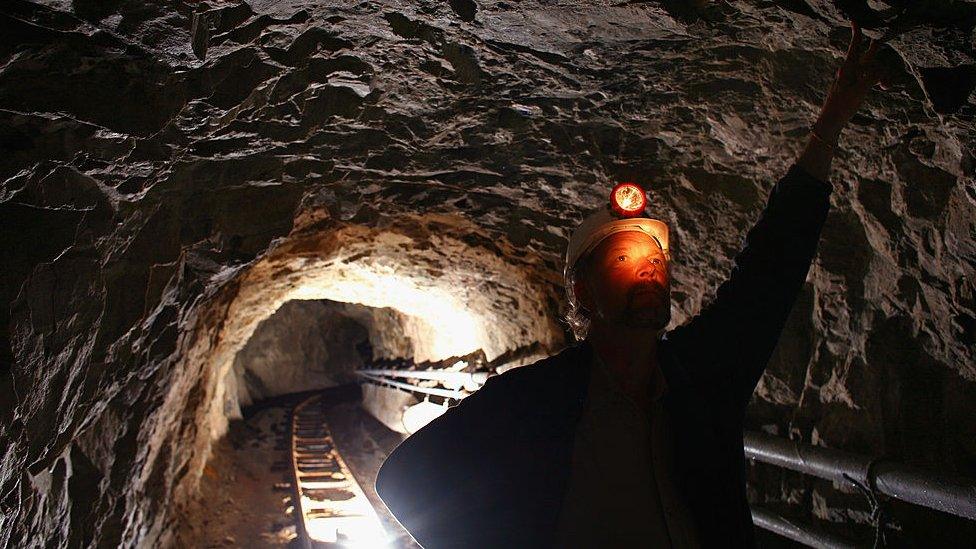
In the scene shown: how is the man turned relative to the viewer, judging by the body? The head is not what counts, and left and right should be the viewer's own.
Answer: facing the viewer and to the right of the viewer

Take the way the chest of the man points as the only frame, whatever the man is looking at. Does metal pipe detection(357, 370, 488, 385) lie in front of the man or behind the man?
behind

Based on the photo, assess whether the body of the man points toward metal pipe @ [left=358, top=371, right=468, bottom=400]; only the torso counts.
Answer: no

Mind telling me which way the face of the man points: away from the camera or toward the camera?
toward the camera

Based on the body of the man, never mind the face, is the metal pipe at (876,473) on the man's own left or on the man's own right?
on the man's own left

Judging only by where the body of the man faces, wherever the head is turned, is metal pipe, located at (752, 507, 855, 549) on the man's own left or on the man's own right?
on the man's own left
